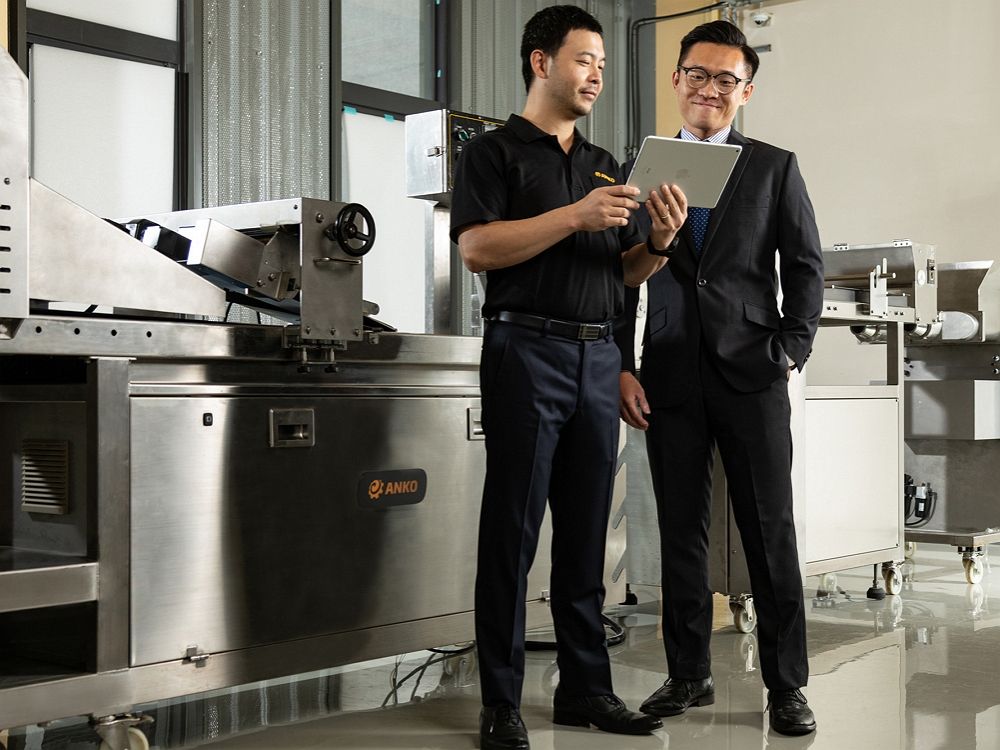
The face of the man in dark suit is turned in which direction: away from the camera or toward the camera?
toward the camera

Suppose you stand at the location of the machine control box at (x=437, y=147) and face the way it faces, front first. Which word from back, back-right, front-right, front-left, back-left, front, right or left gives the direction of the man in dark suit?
front

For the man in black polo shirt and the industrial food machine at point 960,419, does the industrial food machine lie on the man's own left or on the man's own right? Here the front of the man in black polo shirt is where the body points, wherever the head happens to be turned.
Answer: on the man's own left

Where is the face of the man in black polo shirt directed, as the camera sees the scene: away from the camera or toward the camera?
toward the camera

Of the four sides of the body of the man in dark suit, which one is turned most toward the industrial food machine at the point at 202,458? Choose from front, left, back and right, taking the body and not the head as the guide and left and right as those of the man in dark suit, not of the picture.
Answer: right

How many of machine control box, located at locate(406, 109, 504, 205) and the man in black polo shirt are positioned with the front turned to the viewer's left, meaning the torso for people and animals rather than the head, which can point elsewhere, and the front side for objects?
0

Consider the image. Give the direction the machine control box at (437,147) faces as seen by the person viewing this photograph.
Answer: facing the viewer and to the right of the viewer

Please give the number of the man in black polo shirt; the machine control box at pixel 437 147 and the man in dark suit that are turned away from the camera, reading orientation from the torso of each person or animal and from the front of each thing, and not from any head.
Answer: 0

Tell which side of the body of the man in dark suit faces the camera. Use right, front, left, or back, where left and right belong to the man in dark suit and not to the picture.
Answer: front

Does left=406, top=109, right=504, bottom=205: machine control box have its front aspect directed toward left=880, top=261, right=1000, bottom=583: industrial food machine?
no
